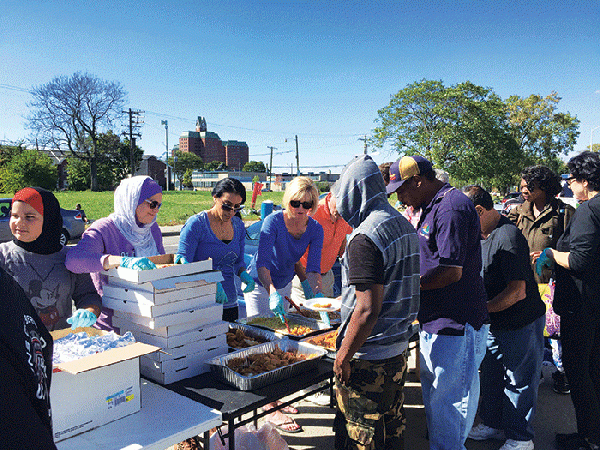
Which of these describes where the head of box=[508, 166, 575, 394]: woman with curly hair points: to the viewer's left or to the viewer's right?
to the viewer's left

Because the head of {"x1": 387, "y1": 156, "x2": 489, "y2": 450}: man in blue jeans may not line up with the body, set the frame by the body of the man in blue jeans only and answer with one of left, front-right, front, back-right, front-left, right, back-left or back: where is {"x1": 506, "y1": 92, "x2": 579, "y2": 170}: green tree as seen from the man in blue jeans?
right

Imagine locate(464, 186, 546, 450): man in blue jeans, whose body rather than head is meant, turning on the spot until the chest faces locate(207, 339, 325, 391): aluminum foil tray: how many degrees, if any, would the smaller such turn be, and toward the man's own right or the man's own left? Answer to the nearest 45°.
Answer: approximately 45° to the man's own left

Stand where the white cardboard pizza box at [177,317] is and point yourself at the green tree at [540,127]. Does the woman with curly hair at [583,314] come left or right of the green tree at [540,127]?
right

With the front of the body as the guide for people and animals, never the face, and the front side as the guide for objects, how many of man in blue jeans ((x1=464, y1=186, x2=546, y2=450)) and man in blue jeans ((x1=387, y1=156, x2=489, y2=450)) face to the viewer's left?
2

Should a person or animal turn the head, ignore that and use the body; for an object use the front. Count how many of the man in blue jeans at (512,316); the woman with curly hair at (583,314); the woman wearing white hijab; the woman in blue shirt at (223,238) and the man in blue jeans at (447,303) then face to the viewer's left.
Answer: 3

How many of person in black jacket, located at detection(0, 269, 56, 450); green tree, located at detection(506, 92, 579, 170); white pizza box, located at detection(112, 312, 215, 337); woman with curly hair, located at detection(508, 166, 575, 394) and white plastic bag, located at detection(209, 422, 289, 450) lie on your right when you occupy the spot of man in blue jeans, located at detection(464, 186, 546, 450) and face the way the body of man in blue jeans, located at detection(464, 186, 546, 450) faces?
2

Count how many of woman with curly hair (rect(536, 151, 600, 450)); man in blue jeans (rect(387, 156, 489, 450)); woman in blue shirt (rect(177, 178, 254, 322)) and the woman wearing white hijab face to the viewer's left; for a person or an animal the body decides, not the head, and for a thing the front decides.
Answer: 2

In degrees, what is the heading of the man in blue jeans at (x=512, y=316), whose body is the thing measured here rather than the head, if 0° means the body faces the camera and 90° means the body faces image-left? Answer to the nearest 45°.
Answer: approximately 90°

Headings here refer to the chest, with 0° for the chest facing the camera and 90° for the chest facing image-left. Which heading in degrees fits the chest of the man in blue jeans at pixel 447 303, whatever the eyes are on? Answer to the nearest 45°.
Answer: approximately 90°

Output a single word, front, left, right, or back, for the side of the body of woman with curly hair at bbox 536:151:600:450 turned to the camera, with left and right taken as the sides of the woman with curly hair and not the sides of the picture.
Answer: left

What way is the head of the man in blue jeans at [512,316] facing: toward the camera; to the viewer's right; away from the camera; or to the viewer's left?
to the viewer's left

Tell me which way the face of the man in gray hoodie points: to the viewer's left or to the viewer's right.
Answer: to the viewer's left

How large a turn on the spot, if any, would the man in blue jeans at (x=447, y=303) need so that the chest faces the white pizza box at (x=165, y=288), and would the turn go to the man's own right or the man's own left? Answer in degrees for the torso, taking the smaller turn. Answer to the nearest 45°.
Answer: approximately 45° to the man's own left
